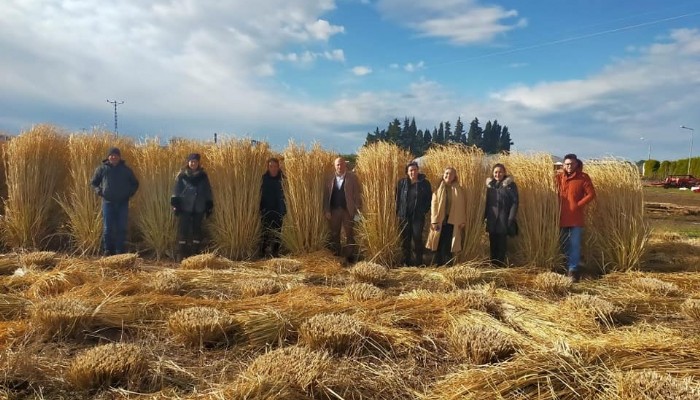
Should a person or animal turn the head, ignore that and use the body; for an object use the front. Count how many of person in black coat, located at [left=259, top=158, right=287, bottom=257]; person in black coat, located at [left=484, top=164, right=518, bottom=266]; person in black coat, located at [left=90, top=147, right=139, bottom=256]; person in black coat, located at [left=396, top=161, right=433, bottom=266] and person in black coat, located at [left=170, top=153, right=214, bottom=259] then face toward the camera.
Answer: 5

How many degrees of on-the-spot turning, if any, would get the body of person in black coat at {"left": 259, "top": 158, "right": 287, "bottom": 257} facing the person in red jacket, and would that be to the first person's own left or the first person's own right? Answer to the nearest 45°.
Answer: approximately 90° to the first person's own left

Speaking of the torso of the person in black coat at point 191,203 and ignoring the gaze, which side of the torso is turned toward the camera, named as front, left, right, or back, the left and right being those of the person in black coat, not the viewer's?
front

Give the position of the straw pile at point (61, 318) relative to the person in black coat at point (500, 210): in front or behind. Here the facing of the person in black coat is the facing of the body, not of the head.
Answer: in front

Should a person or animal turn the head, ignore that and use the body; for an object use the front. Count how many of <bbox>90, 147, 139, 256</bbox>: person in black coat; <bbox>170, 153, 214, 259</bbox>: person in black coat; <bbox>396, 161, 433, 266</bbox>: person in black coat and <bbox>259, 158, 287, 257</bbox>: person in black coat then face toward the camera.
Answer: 4

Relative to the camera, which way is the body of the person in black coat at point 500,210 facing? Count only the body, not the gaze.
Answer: toward the camera

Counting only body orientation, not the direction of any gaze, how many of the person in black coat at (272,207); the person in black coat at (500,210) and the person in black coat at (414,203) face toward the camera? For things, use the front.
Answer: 3

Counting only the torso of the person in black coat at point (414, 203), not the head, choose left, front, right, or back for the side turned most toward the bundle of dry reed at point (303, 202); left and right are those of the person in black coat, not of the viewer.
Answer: right

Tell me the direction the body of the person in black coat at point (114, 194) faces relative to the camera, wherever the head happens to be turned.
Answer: toward the camera

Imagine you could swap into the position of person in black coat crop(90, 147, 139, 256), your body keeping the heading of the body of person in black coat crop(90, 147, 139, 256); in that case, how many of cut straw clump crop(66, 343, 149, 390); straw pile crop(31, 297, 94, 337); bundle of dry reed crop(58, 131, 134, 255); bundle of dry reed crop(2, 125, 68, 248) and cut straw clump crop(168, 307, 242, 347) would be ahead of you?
3

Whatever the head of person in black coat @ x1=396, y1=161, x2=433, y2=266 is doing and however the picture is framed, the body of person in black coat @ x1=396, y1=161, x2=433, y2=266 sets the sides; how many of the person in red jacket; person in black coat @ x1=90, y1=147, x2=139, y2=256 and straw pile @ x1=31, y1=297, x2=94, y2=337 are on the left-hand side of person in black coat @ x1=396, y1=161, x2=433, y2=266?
1

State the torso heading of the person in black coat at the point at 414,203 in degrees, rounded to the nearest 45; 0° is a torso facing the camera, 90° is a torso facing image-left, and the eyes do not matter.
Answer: approximately 0°

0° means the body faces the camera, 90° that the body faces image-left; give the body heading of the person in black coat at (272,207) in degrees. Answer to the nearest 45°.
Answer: approximately 0°

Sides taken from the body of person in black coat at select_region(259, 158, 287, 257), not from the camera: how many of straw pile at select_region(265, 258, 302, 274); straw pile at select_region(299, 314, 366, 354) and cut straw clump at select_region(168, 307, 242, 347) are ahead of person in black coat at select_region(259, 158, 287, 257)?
3
